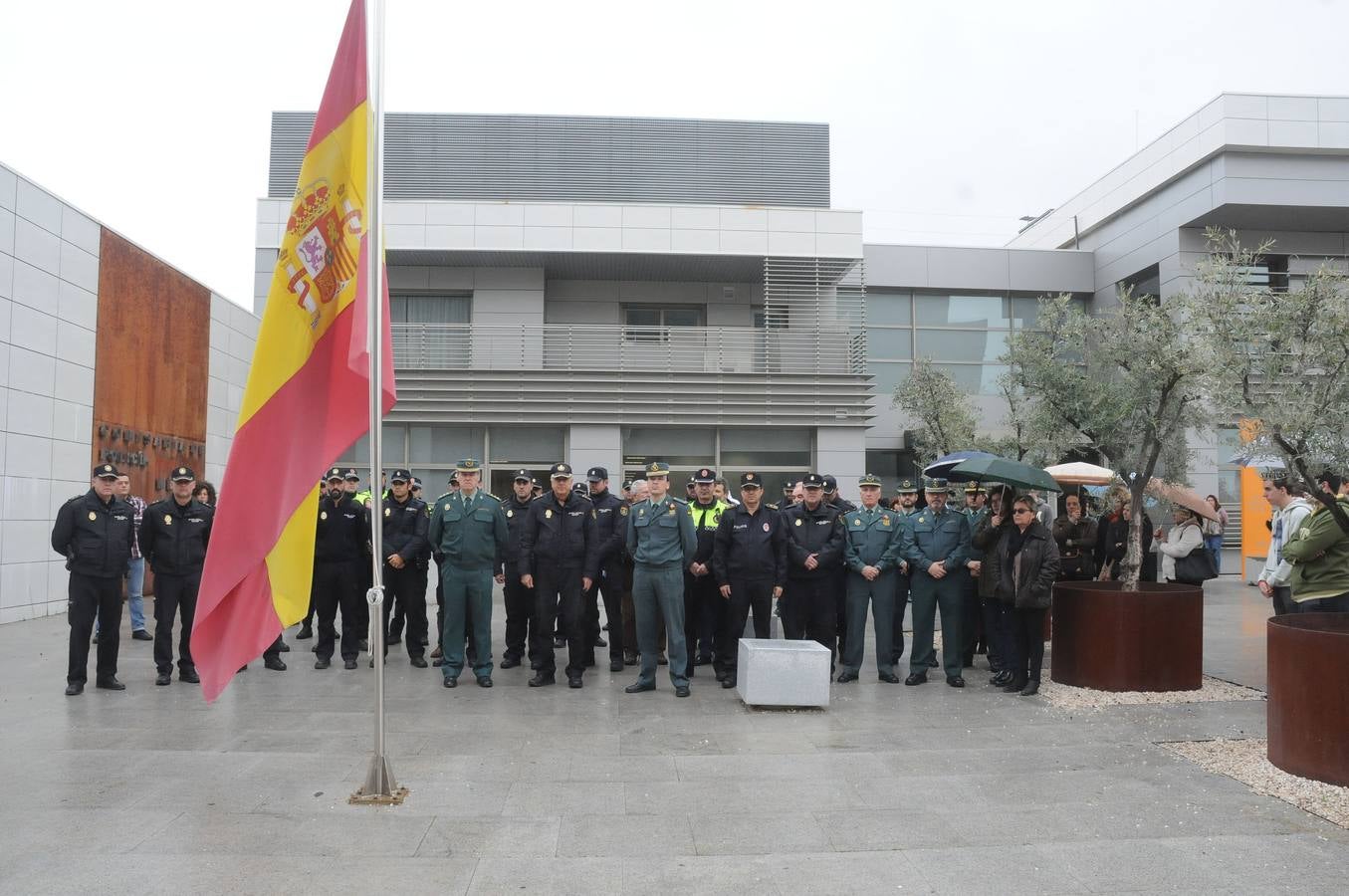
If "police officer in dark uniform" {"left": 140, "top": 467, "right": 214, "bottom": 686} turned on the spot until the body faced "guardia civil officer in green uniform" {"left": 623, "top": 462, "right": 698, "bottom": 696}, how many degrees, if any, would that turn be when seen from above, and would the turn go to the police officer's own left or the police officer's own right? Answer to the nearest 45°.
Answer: approximately 45° to the police officer's own left

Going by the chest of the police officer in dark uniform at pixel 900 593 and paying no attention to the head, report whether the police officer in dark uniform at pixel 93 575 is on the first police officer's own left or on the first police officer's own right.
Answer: on the first police officer's own right

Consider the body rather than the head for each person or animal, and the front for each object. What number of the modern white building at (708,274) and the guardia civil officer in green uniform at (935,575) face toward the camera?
2

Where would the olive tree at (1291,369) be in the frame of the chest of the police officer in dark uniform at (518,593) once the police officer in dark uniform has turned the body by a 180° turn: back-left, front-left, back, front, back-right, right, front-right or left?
back-right

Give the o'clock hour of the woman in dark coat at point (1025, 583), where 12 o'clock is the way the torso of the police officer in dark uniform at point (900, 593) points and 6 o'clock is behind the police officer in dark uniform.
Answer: The woman in dark coat is roughly at 10 o'clock from the police officer in dark uniform.

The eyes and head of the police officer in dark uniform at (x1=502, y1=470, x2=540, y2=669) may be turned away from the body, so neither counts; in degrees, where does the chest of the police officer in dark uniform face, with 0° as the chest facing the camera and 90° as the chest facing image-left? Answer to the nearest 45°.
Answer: approximately 0°

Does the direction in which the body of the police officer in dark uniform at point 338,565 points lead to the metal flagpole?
yes

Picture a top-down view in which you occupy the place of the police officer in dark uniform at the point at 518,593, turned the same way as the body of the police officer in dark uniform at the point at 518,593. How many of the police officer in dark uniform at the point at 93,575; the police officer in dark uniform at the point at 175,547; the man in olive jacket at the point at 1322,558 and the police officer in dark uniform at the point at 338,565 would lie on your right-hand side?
3
